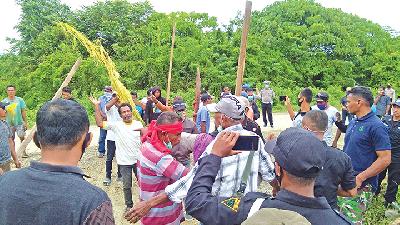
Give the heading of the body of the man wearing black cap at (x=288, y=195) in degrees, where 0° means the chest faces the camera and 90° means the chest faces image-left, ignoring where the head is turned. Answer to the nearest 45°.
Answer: approximately 135°

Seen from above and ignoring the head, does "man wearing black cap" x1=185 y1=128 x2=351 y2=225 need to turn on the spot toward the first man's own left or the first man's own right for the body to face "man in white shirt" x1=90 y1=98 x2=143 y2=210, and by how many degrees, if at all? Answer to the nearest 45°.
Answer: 0° — they already face them

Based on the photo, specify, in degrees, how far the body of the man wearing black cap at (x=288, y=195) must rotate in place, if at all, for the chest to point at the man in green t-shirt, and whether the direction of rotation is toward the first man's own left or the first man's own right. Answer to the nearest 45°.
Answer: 0° — they already face them

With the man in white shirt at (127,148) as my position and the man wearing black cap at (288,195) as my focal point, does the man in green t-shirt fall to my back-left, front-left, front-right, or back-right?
back-right

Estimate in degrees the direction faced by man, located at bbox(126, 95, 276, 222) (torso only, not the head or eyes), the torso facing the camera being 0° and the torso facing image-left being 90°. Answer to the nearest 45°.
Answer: approximately 135°
